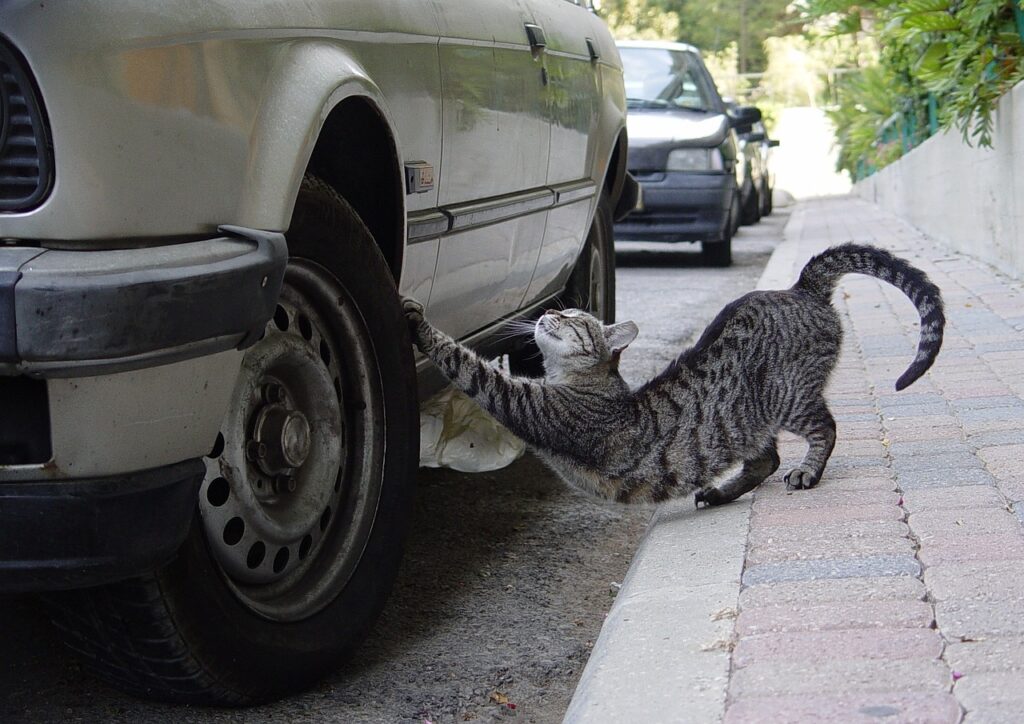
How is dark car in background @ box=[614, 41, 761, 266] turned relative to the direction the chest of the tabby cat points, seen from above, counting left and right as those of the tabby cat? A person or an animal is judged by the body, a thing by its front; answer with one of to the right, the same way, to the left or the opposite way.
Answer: to the left

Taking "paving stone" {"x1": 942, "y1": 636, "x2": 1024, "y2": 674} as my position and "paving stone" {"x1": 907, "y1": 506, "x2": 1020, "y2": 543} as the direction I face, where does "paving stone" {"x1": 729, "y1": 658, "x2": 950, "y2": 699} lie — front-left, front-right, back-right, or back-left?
back-left

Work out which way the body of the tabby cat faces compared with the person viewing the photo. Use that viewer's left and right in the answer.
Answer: facing to the left of the viewer

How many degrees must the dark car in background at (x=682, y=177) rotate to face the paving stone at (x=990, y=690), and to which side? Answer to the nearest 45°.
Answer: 0° — it already faces it

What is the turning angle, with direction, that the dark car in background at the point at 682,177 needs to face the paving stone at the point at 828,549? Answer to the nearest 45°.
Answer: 0° — it already faces it

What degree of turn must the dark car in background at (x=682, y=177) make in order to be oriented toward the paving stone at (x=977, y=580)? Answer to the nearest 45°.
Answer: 0° — it already faces it

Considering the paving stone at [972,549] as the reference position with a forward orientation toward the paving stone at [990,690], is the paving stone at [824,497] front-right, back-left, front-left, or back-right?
back-right

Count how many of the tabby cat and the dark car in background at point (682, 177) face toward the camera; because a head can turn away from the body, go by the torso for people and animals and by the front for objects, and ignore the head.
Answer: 1

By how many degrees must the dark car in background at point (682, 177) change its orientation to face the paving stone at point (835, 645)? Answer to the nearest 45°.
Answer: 0° — it already faces it

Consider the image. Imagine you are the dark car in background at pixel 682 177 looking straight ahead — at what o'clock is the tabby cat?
The tabby cat is roughly at 12 o'clock from the dark car in background.
